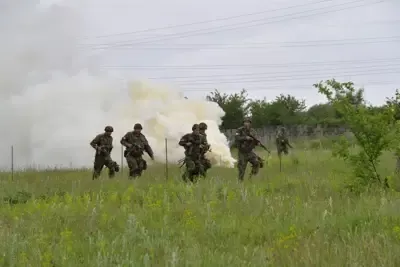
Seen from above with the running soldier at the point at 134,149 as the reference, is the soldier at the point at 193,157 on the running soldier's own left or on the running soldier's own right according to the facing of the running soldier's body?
on the running soldier's own left

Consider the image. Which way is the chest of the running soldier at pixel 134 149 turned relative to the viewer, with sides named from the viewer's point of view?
facing the viewer
